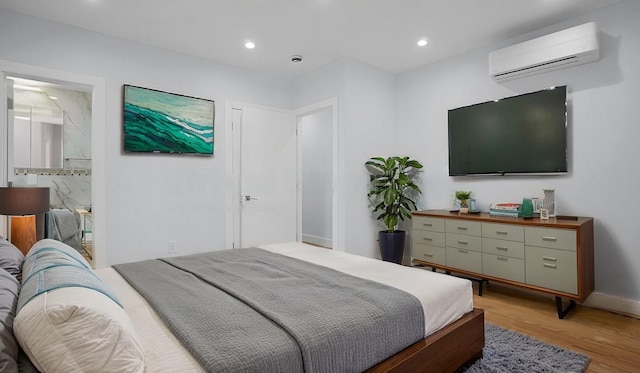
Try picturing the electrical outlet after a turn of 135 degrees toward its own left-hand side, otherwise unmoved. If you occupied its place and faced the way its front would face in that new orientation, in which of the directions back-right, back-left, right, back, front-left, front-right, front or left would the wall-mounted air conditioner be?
right

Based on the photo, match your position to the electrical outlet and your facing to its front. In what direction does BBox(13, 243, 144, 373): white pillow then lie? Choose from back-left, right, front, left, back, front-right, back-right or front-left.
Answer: front

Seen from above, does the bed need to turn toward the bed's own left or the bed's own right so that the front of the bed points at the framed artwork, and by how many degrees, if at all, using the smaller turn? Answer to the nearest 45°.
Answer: approximately 90° to the bed's own left

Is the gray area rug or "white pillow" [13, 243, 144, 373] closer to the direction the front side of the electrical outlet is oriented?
the white pillow

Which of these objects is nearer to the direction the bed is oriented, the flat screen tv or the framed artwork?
the flat screen tv

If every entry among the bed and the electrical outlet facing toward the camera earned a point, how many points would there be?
1

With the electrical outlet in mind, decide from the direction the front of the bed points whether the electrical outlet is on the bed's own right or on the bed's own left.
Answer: on the bed's own left

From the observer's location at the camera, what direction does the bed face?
facing away from the viewer and to the right of the viewer

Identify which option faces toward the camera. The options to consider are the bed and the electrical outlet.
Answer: the electrical outlet

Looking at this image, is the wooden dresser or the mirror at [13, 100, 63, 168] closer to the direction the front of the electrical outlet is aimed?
the wooden dresser

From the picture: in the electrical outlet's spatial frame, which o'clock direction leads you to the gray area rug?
The gray area rug is roughly at 11 o'clock from the electrical outlet.

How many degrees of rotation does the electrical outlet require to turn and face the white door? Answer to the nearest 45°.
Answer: approximately 90° to its left

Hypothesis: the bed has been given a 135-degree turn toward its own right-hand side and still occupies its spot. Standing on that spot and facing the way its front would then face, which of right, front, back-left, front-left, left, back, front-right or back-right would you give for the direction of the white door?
back

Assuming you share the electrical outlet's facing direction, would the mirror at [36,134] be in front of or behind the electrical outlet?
behind

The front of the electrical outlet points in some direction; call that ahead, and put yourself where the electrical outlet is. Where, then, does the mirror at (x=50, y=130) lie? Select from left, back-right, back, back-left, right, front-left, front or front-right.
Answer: back-right

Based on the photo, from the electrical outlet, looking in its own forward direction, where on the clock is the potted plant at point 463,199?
The potted plant is roughly at 10 o'clock from the electrical outlet.

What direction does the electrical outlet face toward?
toward the camera
